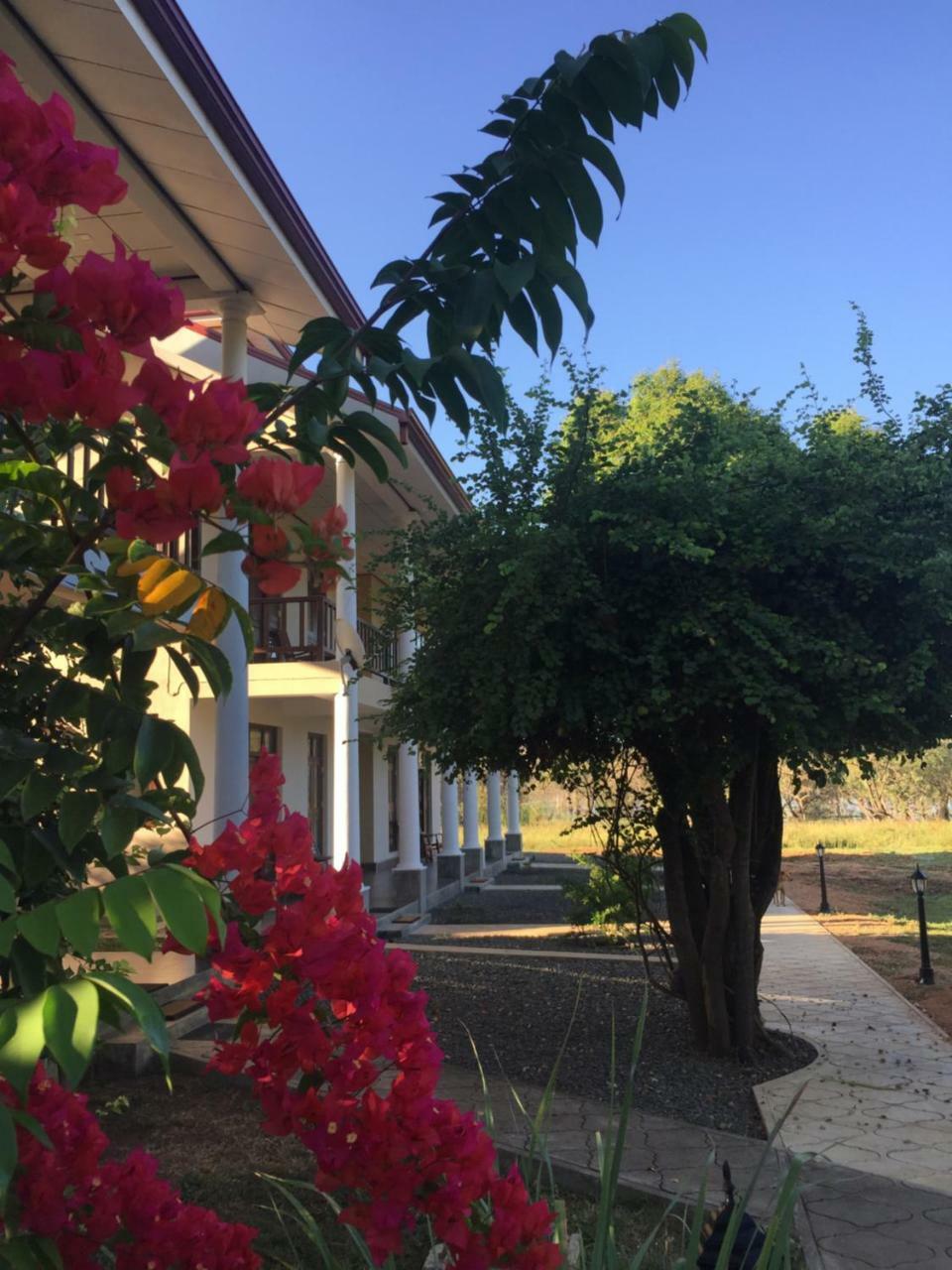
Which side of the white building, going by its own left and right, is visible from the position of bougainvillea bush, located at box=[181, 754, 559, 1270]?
right

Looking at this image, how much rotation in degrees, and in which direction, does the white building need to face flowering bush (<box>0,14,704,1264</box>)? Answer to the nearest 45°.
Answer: approximately 90° to its right

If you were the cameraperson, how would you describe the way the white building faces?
facing to the right of the viewer
